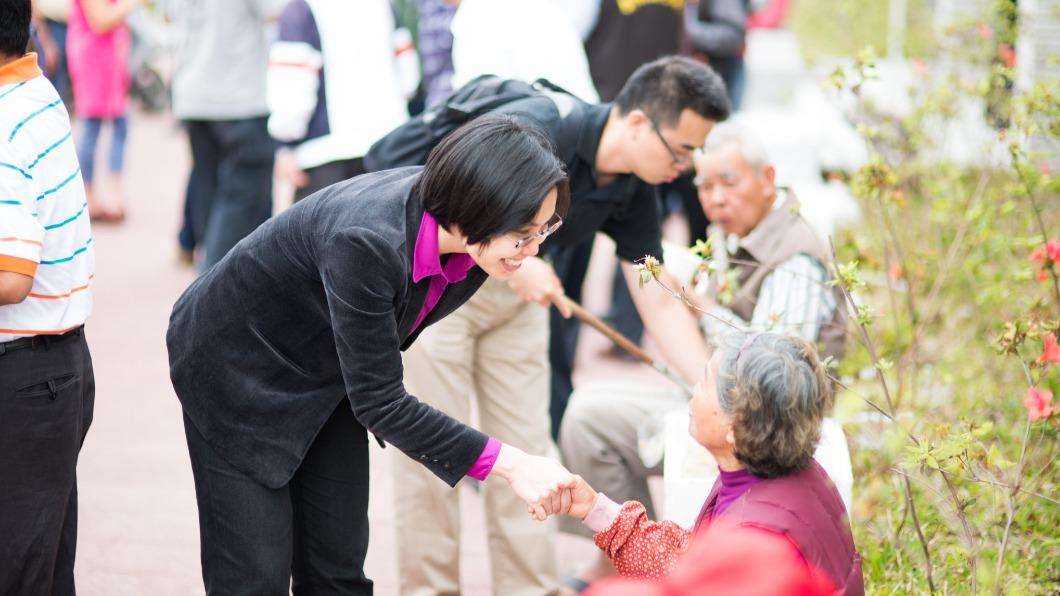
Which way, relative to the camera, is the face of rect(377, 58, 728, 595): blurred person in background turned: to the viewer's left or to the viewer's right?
to the viewer's right

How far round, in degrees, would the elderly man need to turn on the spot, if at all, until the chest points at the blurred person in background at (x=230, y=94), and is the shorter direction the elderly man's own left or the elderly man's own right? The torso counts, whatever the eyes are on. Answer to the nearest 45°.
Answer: approximately 90° to the elderly man's own right

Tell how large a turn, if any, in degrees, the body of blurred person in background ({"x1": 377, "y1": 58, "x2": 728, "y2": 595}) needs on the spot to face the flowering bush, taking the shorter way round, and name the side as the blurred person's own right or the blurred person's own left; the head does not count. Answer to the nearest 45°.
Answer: approximately 45° to the blurred person's own left

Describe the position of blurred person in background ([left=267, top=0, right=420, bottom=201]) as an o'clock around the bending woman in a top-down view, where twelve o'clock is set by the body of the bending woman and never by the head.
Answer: The blurred person in background is roughly at 9 o'clock from the bending woman.

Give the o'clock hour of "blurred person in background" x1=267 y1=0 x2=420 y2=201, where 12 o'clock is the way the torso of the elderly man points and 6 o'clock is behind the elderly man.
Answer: The blurred person in background is roughly at 3 o'clock from the elderly man.

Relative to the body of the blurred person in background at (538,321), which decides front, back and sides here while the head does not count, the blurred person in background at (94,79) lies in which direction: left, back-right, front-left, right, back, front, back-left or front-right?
back

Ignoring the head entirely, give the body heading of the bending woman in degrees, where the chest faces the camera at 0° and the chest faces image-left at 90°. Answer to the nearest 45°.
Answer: approximately 270°

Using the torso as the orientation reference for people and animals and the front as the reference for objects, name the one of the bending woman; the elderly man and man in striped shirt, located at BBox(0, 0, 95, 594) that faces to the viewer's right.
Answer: the bending woman

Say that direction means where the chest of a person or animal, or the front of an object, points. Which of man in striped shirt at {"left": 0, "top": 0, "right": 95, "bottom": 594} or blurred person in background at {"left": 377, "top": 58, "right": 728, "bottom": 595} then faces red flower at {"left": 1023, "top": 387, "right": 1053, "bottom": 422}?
the blurred person in background
